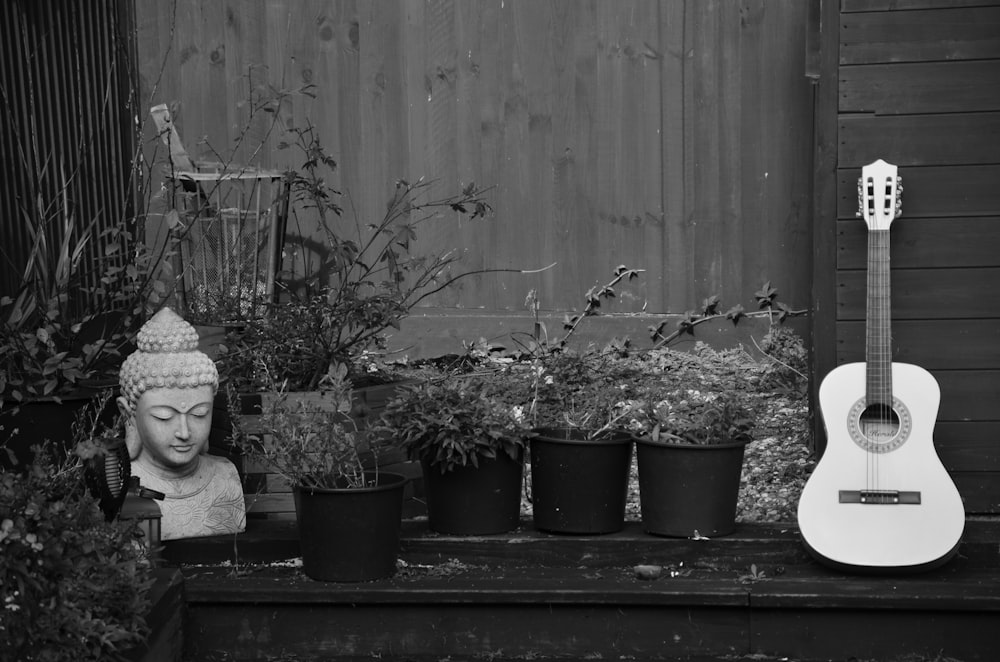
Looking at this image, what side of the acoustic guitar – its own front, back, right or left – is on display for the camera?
front

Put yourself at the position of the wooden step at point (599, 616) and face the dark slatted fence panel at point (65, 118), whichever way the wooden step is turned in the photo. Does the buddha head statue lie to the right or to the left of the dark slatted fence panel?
left

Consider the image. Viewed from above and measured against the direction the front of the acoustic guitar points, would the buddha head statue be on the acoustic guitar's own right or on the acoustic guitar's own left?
on the acoustic guitar's own right

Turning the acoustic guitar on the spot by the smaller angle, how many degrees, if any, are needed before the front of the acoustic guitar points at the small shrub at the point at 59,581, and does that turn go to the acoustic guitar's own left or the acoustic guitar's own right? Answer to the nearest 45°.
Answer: approximately 45° to the acoustic guitar's own right

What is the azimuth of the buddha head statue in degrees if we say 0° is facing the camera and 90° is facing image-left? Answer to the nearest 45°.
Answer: approximately 315°

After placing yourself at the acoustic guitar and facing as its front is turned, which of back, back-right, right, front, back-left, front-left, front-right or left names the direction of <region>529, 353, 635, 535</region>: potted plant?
right

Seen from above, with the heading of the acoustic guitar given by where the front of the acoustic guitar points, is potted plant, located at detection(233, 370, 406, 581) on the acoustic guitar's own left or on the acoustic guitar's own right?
on the acoustic guitar's own right
